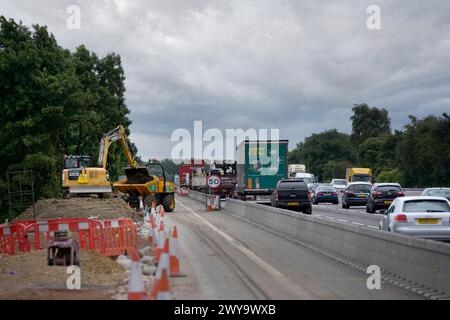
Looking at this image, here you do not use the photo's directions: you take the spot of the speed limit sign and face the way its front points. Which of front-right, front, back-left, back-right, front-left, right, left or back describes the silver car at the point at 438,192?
front-left

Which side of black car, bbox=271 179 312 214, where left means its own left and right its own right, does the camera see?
back

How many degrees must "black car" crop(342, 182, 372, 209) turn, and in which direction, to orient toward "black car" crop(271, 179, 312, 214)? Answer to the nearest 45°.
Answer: approximately 135° to its left

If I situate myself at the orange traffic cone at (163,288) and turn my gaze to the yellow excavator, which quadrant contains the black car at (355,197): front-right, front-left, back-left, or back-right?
front-right

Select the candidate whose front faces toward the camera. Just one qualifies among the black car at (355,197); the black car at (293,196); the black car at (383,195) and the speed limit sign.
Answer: the speed limit sign

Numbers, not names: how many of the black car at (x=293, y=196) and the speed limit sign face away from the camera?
1

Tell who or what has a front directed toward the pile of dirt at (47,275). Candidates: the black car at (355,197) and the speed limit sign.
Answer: the speed limit sign

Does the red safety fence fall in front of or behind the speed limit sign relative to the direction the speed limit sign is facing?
in front

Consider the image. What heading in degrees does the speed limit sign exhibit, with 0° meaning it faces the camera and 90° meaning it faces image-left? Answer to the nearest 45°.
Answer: approximately 0°

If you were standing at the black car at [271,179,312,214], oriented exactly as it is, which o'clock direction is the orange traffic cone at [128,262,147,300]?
The orange traffic cone is roughly at 6 o'clock from the black car.

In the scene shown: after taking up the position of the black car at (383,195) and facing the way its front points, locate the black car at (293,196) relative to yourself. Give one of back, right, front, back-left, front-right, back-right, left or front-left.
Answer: left

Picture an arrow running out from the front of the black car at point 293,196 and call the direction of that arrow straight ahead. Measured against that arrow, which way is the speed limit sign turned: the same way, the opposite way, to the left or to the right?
the opposite way

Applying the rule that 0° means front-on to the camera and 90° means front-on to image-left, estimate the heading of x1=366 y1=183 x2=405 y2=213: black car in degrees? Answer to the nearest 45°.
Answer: approximately 135°

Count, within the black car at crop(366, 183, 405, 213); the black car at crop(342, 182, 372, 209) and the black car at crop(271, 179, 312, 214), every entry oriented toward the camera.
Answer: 0

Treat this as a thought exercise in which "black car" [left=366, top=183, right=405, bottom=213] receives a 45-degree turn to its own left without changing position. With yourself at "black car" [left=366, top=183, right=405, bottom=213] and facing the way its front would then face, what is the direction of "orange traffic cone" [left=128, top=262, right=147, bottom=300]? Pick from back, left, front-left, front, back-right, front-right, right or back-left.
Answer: left

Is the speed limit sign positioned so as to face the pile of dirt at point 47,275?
yes

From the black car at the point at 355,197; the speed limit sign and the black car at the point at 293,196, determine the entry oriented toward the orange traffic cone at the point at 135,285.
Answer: the speed limit sign

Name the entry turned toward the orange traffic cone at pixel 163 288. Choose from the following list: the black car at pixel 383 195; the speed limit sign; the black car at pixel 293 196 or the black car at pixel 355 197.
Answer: the speed limit sign
